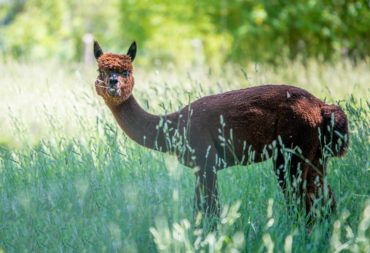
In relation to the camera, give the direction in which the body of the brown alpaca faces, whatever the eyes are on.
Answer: to the viewer's left
